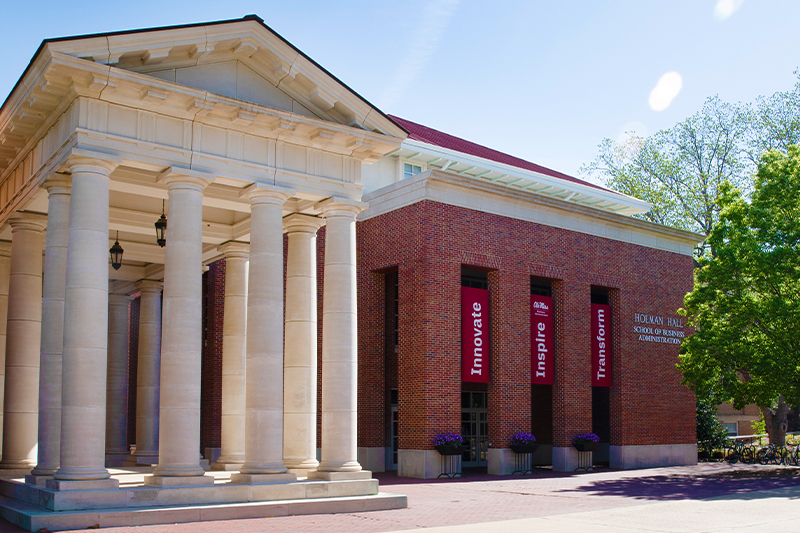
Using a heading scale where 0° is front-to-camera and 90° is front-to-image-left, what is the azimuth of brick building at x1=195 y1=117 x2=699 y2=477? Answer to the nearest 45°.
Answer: approximately 315°

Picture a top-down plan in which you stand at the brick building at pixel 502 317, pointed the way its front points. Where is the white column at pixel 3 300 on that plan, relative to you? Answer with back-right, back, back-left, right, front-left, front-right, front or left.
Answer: right
